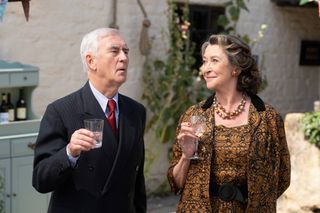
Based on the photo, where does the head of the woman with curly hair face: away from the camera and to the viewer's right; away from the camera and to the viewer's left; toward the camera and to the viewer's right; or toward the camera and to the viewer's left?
toward the camera and to the viewer's left

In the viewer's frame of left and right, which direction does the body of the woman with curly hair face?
facing the viewer

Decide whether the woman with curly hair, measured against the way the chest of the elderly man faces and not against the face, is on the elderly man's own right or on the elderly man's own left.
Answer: on the elderly man's own left

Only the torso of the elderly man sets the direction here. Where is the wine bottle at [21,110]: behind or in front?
behind

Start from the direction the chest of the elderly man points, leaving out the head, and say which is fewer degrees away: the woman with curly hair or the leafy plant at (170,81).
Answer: the woman with curly hair

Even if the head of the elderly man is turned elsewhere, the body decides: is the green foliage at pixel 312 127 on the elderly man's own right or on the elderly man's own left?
on the elderly man's own left

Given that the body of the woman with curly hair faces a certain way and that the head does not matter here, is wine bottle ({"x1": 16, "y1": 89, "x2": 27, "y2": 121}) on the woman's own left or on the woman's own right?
on the woman's own right

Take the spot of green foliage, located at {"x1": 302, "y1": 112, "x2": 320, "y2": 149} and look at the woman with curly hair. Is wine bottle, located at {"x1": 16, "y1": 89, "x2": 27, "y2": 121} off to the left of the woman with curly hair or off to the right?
right

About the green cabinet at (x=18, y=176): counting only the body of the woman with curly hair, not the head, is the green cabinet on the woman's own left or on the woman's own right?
on the woman's own right

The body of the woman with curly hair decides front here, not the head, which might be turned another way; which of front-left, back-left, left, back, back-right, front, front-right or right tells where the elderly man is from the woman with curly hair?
front-right

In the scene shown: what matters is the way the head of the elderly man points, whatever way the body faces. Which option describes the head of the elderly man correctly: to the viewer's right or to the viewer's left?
to the viewer's right

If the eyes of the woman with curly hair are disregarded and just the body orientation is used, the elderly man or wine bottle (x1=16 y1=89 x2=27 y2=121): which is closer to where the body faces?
the elderly man

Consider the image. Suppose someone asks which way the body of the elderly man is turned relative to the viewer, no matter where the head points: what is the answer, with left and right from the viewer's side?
facing the viewer and to the right of the viewer
